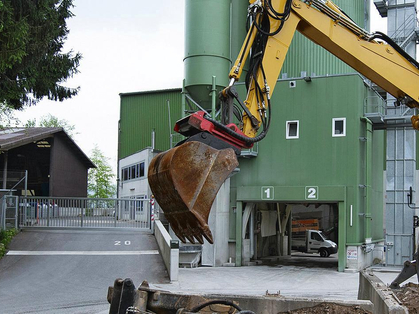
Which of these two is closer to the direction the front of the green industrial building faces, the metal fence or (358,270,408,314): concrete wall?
the concrete wall

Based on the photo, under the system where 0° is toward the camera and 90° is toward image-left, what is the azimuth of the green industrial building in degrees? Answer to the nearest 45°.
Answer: approximately 0°

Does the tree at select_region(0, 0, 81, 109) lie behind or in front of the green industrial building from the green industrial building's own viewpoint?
in front

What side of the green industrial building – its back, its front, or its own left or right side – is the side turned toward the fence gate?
right

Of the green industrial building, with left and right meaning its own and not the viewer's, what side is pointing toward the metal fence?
right

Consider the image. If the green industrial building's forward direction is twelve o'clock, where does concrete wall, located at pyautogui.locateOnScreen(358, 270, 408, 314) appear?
The concrete wall is roughly at 12 o'clock from the green industrial building.

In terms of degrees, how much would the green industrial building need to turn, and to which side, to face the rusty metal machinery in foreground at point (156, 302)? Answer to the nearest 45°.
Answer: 0° — it already faces it
